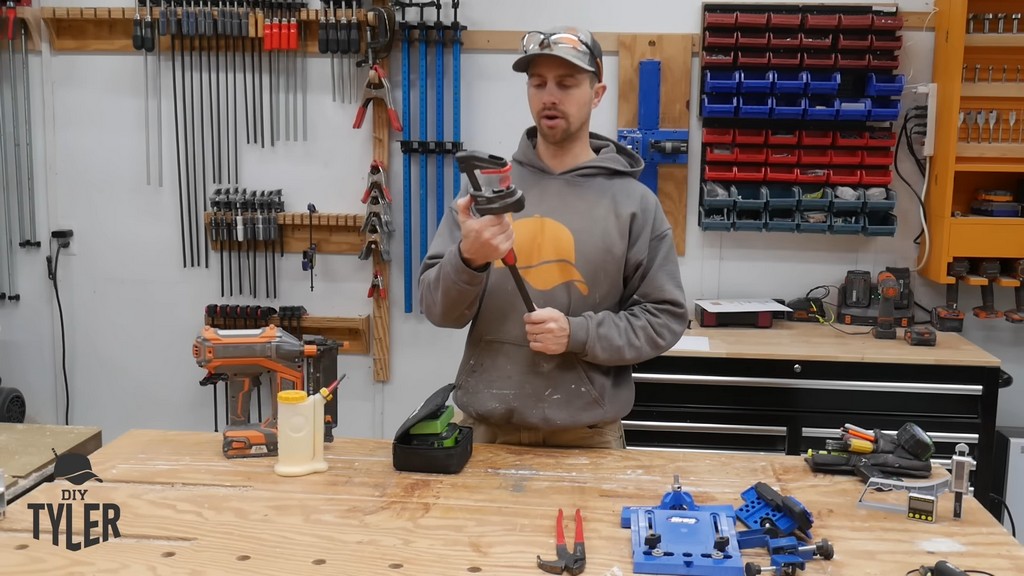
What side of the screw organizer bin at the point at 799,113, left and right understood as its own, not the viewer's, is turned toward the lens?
front

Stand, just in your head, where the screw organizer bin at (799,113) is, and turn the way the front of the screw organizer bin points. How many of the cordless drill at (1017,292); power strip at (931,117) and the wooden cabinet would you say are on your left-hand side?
3

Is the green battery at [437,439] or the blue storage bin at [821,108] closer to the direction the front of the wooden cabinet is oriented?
the green battery

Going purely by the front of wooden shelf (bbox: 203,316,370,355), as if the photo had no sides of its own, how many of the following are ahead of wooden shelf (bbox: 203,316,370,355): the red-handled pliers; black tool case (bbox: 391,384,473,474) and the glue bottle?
3

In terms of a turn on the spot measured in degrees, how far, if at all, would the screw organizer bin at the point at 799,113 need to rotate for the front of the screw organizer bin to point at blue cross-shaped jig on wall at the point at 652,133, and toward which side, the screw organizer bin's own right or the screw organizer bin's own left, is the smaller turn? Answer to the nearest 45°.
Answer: approximately 90° to the screw organizer bin's own right

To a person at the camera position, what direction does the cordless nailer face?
facing to the right of the viewer

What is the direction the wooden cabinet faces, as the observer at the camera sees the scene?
facing the viewer
